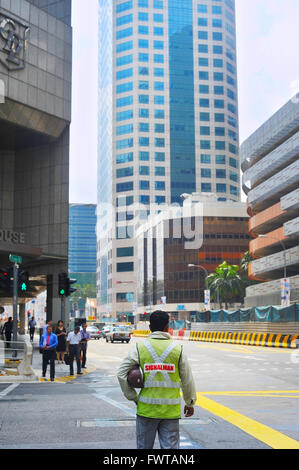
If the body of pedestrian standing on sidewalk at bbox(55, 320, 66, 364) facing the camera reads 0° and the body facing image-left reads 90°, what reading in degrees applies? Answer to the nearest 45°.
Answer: approximately 0°

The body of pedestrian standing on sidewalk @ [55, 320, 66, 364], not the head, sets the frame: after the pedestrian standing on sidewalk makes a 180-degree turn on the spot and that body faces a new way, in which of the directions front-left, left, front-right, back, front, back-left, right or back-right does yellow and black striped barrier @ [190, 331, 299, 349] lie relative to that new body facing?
front-right

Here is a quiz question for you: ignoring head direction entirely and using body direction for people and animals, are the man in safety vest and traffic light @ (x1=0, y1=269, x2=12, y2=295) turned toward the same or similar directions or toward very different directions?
very different directions

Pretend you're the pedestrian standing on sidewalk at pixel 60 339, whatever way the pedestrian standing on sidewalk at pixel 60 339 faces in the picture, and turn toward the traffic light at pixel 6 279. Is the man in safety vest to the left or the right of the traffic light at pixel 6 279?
left

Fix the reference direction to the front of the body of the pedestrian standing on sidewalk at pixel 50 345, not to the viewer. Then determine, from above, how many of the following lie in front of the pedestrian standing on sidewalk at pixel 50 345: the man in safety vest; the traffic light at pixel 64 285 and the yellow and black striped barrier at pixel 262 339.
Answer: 1

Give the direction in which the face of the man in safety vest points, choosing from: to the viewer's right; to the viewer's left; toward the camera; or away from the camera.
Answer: away from the camera

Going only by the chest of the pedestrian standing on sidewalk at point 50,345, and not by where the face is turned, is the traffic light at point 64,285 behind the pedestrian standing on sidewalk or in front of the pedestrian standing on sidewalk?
behind

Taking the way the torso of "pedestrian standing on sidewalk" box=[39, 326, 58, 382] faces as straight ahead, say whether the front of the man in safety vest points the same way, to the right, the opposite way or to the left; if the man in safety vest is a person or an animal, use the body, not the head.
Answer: the opposite way

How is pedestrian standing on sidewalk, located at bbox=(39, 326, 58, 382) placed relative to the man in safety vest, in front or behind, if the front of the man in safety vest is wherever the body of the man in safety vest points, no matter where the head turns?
in front

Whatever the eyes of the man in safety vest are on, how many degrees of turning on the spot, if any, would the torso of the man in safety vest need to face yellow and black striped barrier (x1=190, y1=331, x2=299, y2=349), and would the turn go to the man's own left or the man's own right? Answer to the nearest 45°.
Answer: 0° — they already face it

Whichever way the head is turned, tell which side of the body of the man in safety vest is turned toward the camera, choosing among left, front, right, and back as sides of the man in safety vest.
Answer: back

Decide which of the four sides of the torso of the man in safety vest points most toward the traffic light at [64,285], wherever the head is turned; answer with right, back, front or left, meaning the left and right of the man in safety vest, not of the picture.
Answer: front

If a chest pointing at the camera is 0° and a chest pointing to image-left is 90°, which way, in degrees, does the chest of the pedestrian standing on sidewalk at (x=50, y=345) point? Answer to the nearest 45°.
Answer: approximately 0°

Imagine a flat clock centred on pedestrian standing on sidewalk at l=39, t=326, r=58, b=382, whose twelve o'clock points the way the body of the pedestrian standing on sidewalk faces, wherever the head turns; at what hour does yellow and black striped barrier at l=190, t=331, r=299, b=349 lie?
The yellow and black striped barrier is roughly at 7 o'clock from the pedestrian standing on sidewalk.
